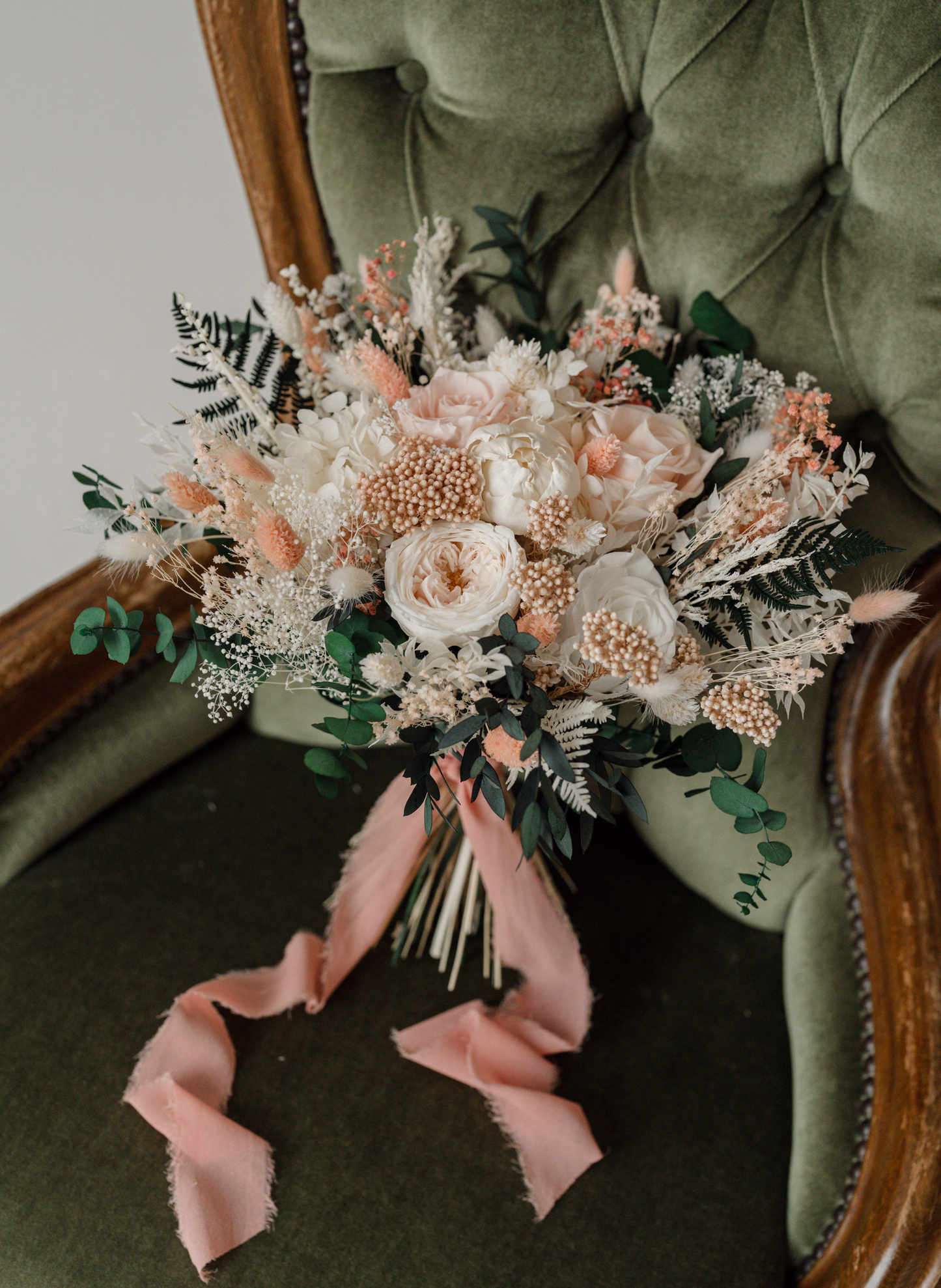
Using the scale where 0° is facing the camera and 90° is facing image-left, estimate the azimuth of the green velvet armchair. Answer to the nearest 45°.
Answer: approximately 45°
